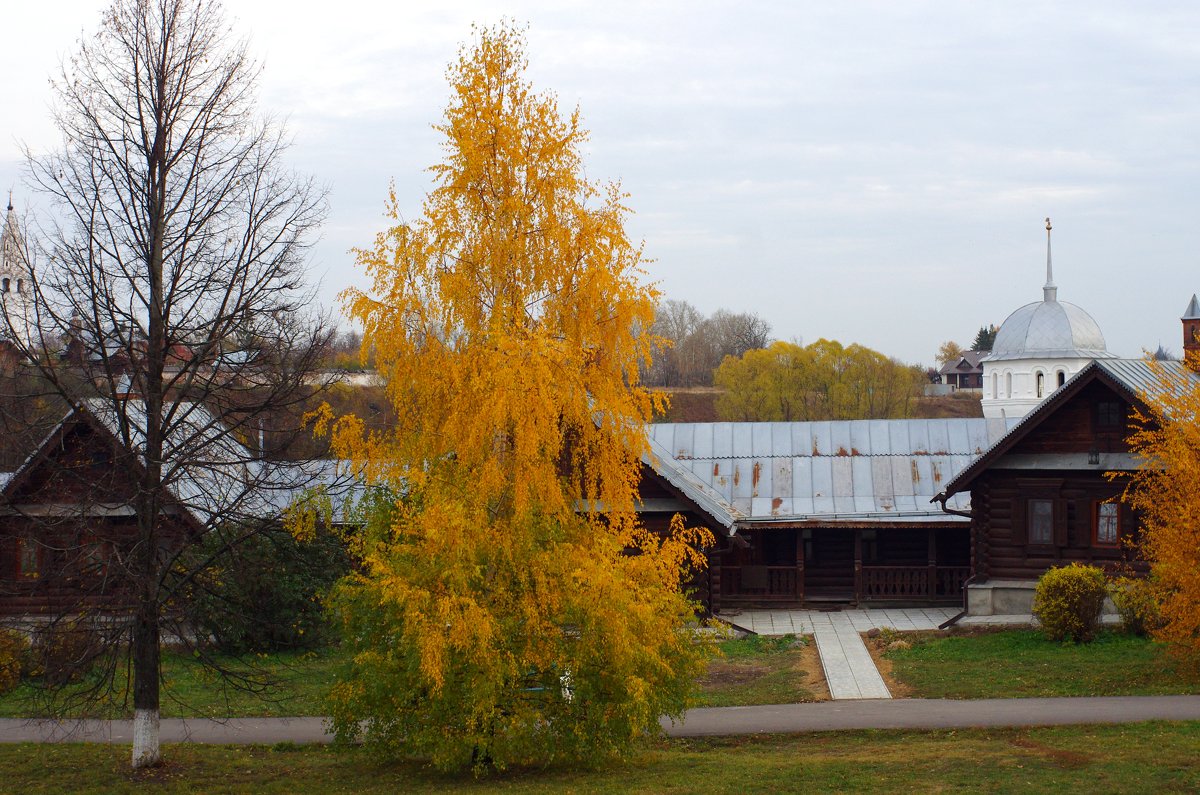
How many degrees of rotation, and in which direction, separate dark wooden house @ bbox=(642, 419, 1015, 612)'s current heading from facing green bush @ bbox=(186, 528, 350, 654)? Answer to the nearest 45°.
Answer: approximately 45° to its right

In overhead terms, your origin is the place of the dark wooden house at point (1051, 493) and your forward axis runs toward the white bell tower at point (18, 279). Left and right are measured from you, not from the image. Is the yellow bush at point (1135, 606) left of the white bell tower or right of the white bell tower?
left

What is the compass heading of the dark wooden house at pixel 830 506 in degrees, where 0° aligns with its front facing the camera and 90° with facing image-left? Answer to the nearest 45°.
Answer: approximately 0°

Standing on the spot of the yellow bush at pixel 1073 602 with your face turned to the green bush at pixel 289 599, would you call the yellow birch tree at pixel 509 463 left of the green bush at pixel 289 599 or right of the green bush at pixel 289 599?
left

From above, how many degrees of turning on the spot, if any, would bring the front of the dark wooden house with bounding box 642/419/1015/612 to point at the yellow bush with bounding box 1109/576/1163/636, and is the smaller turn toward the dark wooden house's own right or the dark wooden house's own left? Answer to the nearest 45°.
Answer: approximately 45° to the dark wooden house's own left
